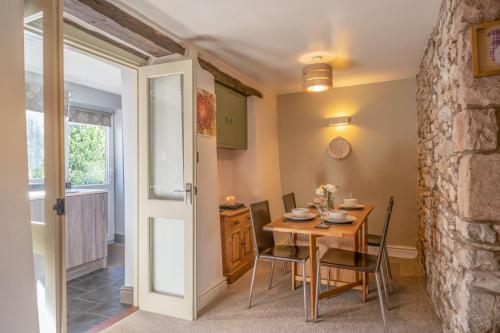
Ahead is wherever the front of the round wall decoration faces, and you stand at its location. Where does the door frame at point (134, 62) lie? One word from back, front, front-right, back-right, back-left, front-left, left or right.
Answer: front-right

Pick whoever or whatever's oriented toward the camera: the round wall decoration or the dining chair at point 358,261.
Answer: the round wall decoration

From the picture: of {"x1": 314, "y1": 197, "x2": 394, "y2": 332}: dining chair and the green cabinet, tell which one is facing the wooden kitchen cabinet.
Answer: the dining chair

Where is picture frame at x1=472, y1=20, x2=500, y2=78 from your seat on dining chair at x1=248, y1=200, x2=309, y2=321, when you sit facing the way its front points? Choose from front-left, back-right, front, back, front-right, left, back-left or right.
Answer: front

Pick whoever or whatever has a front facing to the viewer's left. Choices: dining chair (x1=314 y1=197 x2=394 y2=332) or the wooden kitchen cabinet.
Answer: the dining chair

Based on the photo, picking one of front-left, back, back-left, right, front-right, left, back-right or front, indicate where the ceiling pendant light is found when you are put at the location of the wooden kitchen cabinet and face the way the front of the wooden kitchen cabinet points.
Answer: front

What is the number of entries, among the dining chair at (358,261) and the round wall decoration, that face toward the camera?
1

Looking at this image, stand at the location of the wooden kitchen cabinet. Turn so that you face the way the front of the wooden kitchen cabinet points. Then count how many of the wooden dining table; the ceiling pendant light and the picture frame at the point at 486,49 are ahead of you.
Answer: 3

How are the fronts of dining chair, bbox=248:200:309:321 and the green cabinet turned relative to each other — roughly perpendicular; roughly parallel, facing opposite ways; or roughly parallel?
roughly parallel

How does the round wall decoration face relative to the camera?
toward the camera

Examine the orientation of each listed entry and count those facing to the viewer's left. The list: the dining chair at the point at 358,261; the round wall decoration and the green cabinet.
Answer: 1

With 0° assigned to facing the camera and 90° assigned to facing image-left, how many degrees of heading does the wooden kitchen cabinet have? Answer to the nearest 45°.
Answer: approximately 315°

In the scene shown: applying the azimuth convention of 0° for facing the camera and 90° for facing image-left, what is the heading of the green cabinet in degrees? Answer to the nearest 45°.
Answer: approximately 315°
